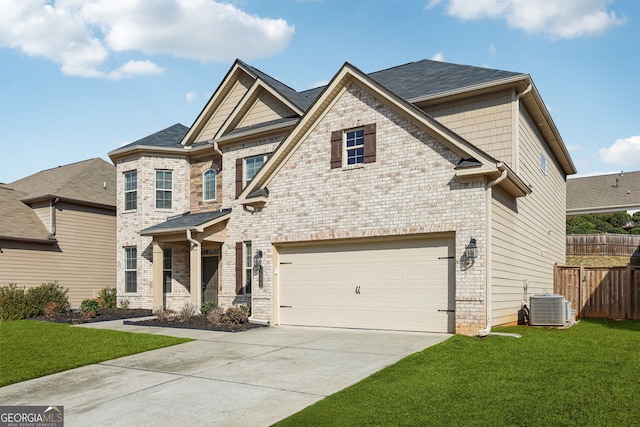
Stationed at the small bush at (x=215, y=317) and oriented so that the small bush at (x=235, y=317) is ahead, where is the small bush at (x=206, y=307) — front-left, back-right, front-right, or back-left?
back-left

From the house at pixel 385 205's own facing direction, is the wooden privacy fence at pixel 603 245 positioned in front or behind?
behind

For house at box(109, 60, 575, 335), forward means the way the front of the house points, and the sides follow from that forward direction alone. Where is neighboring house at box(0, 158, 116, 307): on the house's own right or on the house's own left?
on the house's own right

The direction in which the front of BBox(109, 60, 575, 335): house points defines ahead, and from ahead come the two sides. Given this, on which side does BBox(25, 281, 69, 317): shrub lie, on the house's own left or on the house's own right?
on the house's own right
